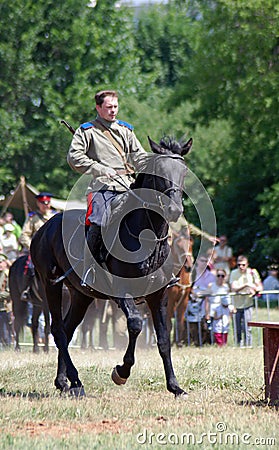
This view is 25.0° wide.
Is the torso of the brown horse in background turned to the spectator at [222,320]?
no

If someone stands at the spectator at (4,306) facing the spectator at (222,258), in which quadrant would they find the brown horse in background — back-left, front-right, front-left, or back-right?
front-right

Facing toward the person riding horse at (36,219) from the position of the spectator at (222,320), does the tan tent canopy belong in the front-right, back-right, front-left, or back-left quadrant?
front-right

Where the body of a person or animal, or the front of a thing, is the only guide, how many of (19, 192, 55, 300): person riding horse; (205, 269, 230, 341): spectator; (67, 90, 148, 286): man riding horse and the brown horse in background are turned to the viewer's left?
0

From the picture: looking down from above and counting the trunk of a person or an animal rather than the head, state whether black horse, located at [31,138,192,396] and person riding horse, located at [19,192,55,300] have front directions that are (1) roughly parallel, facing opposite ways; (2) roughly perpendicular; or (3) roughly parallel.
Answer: roughly parallel

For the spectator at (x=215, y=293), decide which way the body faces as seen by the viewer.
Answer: toward the camera

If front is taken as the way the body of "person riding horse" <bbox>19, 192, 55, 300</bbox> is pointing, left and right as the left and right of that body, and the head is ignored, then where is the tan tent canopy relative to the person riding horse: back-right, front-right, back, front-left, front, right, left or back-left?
back-left

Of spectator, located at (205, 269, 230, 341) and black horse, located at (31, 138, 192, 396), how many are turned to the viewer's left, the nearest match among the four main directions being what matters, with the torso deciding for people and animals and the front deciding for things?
0

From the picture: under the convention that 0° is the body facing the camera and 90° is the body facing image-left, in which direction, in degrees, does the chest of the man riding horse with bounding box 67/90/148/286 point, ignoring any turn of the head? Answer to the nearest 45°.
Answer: approximately 315°

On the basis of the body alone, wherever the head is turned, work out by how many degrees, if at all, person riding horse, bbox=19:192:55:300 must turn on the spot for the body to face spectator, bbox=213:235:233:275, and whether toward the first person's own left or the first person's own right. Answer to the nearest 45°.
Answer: approximately 90° to the first person's own left

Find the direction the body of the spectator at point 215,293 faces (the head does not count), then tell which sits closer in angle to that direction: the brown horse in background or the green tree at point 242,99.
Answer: the brown horse in background

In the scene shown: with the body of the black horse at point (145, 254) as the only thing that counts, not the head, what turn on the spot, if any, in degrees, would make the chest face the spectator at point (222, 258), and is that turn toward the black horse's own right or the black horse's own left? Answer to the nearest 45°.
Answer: approximately 135° to the black horse's own left

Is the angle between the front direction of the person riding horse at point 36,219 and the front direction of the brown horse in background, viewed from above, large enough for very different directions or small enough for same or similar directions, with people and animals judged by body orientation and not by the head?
same or similar directions

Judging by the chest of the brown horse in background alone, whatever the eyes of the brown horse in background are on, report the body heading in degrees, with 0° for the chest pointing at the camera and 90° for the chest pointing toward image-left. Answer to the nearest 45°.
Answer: approximately 315°

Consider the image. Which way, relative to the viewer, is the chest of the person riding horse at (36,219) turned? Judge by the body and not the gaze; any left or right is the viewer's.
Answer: facing the viewer and to the right of the viewer
